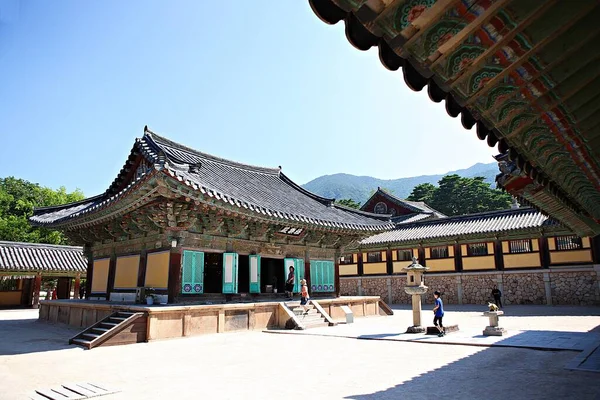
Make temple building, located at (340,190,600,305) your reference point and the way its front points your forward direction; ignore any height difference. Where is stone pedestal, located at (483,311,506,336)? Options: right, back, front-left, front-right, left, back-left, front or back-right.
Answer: front-left

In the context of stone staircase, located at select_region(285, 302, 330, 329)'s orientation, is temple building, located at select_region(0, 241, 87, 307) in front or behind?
behind

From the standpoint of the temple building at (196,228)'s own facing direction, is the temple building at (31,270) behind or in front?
behind

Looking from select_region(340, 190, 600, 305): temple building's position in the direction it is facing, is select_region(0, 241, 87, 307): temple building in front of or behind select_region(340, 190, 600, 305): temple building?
in front

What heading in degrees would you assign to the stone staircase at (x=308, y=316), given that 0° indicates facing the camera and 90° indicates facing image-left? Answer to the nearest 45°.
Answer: approximately 315°

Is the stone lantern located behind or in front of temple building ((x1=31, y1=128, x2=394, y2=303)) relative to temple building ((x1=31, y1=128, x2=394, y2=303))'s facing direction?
in front

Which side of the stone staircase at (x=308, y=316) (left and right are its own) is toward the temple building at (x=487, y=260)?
left

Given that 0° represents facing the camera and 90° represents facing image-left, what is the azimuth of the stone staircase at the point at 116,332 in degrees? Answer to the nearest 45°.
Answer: approximately 45°

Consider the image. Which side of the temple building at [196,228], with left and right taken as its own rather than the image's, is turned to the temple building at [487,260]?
left

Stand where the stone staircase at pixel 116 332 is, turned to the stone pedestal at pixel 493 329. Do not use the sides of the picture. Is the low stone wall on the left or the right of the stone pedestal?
left

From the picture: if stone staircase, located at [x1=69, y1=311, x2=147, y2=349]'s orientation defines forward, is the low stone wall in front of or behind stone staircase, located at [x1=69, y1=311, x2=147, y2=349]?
behind

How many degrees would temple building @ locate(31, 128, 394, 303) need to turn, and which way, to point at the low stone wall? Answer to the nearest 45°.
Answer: approximately 45° to its left

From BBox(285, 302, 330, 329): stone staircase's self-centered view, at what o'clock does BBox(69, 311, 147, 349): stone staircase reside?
BBox(69, 311, 147, 349): stone staircase is roughly at 3 o'clock from BBox(285, 302, 330, 329): stone staircase.
